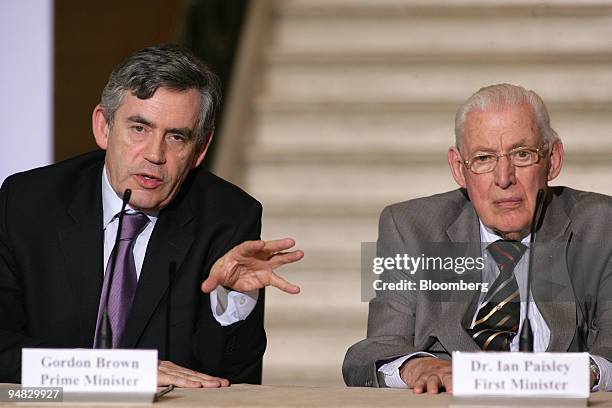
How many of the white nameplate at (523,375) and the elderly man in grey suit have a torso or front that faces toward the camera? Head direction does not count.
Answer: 2

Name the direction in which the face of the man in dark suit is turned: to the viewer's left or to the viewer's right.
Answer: to the viewer's right

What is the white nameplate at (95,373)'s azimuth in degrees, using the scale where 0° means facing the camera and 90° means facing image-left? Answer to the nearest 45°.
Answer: approximately 0°

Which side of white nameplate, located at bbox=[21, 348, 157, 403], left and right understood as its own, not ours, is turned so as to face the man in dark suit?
back

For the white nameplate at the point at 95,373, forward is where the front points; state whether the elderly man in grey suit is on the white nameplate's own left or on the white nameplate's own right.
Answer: on the white nameplate's own left

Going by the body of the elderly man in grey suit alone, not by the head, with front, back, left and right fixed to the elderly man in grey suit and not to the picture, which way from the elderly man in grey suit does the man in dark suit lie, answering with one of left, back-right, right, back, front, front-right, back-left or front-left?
right

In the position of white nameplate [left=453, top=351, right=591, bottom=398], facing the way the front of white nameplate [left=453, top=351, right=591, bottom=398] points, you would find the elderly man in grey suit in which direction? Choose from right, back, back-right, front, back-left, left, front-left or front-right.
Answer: back

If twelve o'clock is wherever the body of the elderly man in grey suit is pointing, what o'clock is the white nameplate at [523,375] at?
The white nameplate is roughly at 12 o'clock from the elderly man in grey suit.

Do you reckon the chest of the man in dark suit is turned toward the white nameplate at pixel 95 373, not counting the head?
yes

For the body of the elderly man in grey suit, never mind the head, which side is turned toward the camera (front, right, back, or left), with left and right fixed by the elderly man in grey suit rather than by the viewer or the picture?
front

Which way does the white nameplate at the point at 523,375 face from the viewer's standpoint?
toward the camera
